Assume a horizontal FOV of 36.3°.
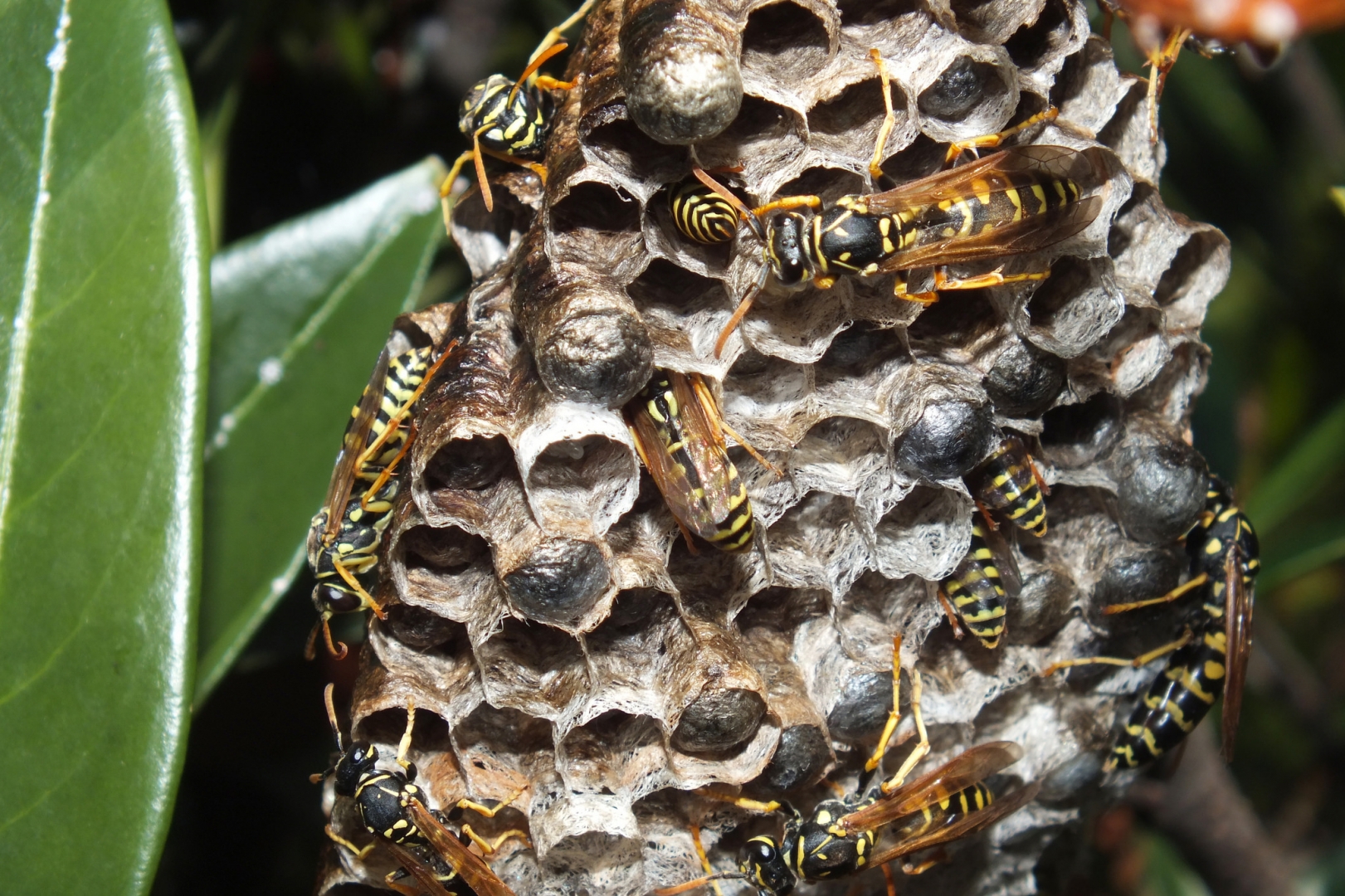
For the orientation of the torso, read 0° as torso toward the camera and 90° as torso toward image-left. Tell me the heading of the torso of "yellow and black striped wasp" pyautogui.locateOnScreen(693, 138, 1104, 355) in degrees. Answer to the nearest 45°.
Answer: approximately 90°

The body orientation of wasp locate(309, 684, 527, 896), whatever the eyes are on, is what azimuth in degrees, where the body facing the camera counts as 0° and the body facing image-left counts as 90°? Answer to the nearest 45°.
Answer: approximately 135°

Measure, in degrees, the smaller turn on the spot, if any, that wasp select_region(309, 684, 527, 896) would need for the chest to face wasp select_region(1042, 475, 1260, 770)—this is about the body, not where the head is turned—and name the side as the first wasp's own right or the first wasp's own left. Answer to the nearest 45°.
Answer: approximately 135° to the first wasp's own right

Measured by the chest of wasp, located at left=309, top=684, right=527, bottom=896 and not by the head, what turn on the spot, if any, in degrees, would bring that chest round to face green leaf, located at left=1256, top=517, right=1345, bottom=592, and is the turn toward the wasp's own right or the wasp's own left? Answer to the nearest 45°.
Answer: approximately 135° to the wasp's own right
